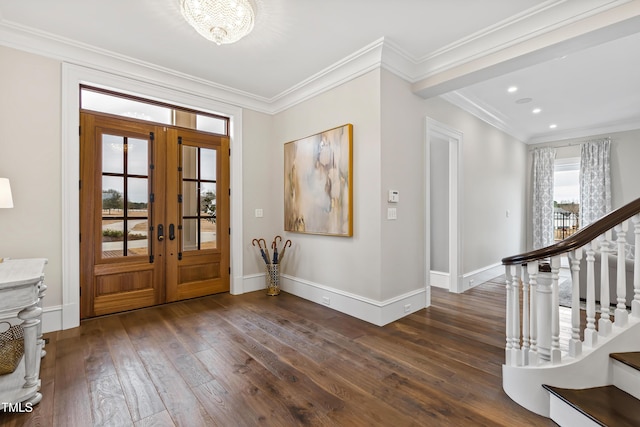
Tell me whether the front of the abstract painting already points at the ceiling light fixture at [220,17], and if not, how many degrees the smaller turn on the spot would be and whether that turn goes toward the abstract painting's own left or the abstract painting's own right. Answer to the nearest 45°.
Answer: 0° — it already faces it

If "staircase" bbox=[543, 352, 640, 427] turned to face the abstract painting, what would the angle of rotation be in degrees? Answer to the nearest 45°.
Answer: approximately 45° to its right

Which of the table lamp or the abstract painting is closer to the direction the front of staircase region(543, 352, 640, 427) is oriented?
the table lamp

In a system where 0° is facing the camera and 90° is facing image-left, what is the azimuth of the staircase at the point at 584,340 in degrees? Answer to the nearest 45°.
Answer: approximately 45°

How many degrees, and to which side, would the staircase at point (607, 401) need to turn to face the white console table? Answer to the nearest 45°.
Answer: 0° — it already faces it

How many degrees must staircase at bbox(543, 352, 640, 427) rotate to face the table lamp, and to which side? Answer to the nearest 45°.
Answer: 0° — it already faces it

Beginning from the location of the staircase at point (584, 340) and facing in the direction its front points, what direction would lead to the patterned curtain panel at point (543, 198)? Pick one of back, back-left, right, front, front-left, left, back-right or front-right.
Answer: back-right

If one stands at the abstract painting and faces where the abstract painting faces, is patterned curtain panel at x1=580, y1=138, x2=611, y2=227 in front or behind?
behind
